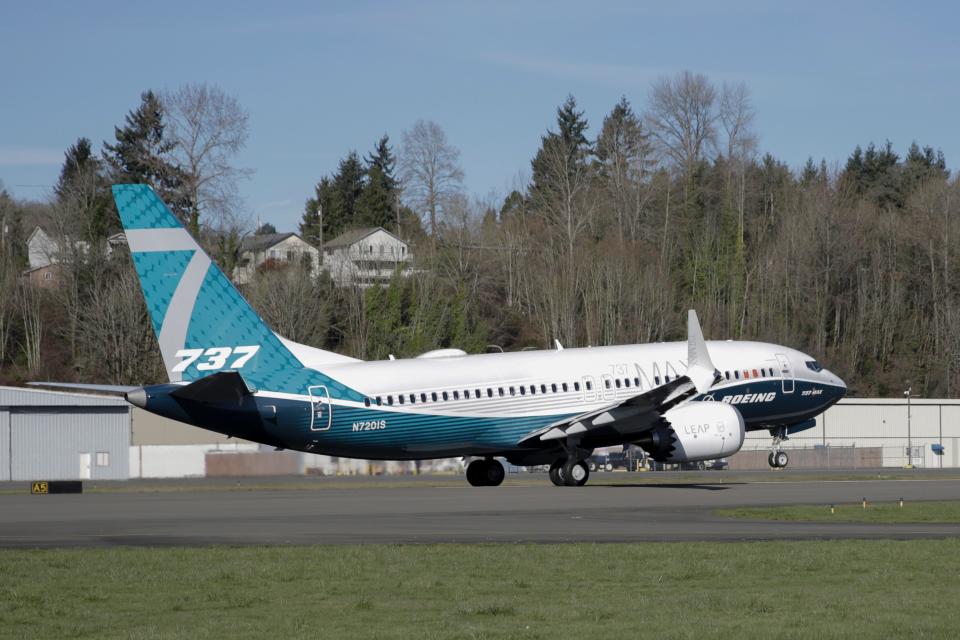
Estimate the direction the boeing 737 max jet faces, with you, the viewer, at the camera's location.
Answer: facing away from the viewer and to the right of the viewer
